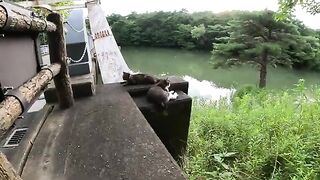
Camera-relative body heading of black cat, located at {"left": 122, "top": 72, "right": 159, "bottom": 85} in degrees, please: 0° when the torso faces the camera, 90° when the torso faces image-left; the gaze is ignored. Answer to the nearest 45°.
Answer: approximately 90°

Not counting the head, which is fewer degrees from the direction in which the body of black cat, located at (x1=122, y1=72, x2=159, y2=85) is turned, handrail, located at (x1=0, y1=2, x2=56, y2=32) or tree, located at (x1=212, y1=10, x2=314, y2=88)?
the handrail

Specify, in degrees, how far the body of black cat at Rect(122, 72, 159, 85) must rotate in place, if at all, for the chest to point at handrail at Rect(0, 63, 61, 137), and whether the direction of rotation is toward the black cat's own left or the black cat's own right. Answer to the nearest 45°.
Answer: approximately 90° to the black cat's own left

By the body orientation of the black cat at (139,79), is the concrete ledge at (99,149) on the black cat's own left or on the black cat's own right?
on the black cat's own left

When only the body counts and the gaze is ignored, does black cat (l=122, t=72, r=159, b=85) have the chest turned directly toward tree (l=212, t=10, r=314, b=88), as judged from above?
no
